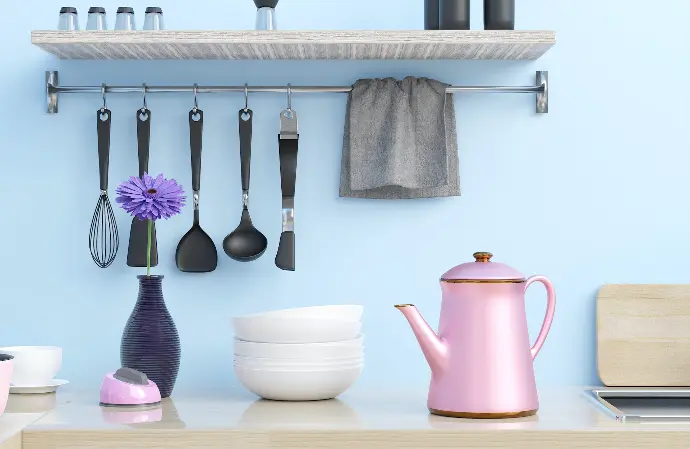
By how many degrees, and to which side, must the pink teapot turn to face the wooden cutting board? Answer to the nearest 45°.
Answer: approximately 135° to its right

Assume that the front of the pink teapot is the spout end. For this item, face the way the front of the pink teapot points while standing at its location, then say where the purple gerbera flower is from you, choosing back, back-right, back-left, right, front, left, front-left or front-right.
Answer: front

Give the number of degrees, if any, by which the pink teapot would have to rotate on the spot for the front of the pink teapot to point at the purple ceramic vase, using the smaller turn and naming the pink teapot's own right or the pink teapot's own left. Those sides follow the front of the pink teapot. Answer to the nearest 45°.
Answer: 0° — it already faces it

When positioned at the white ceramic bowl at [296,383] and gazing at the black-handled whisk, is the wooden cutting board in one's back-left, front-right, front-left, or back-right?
back-right

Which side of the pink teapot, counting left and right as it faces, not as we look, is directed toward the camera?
left

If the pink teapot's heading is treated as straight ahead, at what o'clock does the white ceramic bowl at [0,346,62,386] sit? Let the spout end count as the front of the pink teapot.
The white ceramic bowl is roughly at 12 o'clock from the pink teapot.

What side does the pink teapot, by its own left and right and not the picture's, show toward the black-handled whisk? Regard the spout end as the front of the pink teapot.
front

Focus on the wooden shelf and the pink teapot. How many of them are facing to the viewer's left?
1

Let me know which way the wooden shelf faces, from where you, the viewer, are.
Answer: facing the viewer

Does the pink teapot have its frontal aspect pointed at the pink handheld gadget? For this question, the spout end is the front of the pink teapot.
yes

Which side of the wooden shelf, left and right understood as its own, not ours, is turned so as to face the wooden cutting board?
left

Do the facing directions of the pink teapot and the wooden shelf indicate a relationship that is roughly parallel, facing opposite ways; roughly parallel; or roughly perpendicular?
roughly perpendicular
